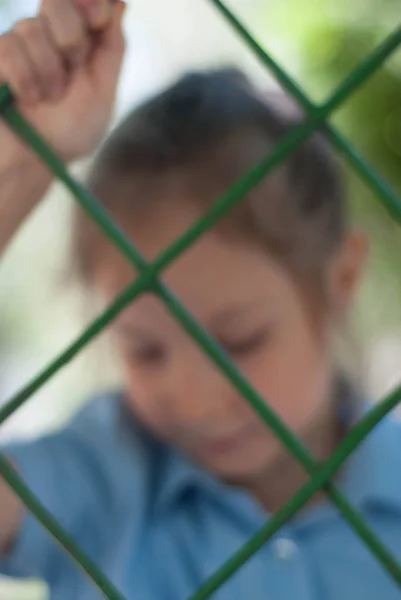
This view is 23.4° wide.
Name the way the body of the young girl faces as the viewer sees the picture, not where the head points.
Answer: toward the camera

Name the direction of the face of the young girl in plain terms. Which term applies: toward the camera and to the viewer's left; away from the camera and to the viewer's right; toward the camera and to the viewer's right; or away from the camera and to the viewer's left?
toward the camera and to the viewer's left
